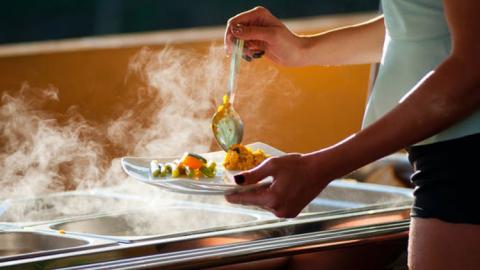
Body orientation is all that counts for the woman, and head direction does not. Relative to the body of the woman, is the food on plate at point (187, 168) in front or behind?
in front

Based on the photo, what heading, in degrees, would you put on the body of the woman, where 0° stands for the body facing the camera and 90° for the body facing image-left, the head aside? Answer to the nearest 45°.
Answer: approximately 90°
